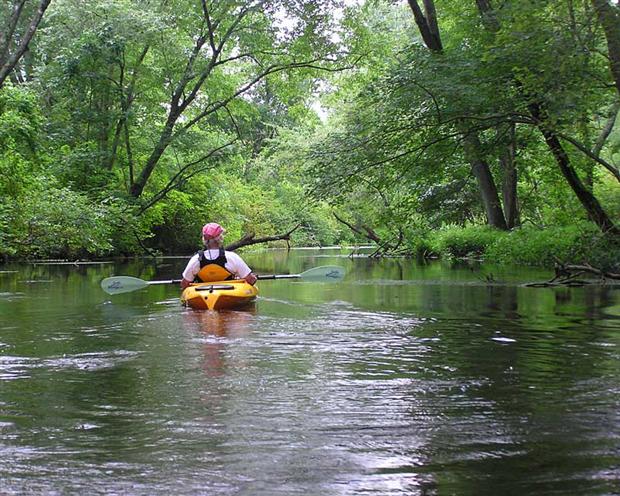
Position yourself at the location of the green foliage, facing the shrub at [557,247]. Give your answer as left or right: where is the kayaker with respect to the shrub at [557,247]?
right

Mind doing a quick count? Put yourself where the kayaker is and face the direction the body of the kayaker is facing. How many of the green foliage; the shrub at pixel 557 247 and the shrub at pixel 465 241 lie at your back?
0

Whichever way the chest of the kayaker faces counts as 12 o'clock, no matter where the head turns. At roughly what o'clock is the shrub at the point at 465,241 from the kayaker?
The shrub is roughly at 1 o'clock from the kayaker.

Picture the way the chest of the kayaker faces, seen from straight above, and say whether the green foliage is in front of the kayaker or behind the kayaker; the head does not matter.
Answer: in front

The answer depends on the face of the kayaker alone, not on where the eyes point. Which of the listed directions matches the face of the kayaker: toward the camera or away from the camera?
away from the camera

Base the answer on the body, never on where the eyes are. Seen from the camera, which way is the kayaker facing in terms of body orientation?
away from the camera
